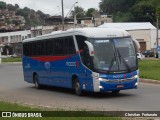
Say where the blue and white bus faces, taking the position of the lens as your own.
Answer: facing the viewer and to the right of the viewer
